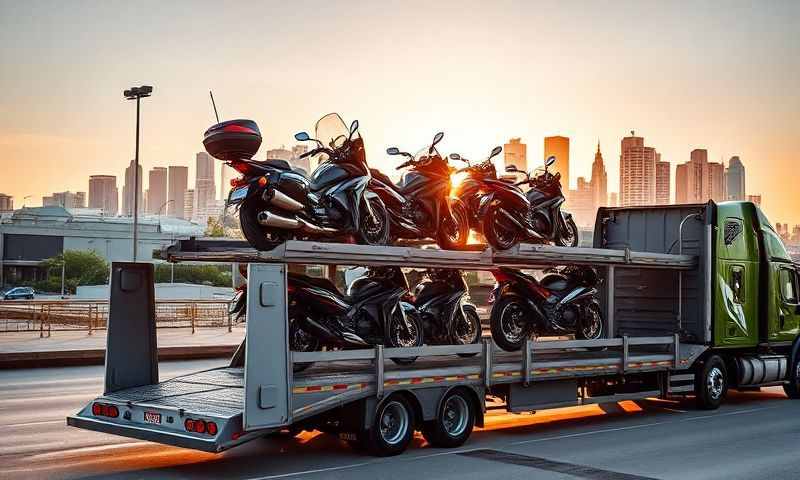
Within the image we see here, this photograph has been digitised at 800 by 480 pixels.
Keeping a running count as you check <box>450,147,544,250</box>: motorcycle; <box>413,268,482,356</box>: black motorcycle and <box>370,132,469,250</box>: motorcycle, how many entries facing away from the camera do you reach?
0

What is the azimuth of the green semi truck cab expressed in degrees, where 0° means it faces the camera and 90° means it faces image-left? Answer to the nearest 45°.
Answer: approximately 225°

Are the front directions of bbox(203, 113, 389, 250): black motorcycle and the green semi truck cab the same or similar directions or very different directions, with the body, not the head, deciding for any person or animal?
same or similar directions

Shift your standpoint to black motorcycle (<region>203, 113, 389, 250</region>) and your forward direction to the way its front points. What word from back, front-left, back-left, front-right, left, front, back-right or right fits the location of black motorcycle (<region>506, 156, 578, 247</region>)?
front

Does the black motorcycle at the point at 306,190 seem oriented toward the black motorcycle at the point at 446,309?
yes

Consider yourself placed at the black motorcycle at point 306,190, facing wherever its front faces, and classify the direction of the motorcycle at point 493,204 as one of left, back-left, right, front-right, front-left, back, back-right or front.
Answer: front

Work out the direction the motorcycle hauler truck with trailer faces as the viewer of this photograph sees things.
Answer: facing away from the viewer and to the right of the viewer

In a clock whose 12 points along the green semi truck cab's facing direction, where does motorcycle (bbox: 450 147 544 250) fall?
The motorcycle is roughly at 6 o'clock from the green semi truck cab.
